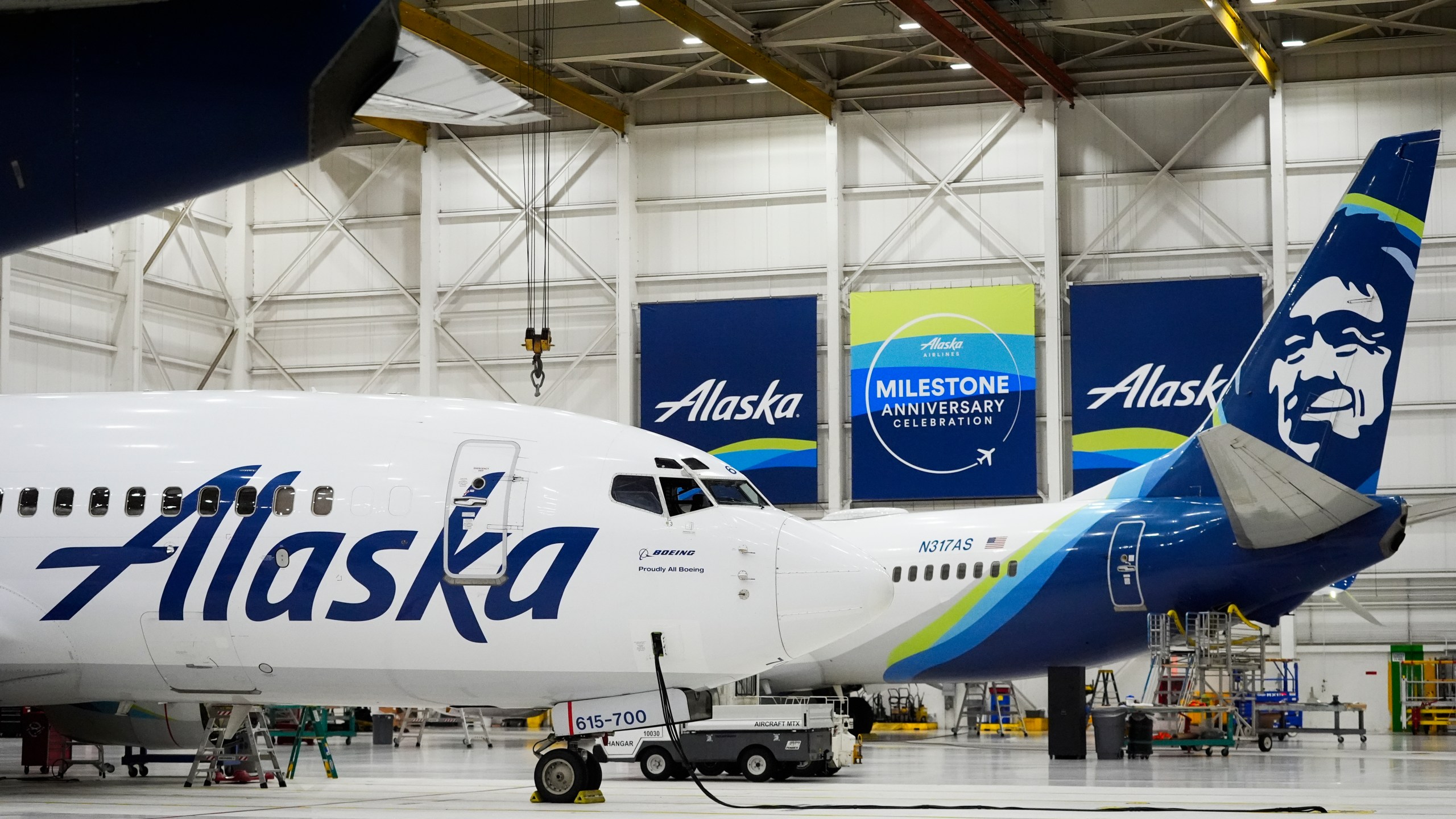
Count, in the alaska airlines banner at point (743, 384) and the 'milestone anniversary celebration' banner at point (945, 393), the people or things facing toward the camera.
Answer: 2

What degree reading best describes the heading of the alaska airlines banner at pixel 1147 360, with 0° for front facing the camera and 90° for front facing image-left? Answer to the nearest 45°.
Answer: approximately 0°

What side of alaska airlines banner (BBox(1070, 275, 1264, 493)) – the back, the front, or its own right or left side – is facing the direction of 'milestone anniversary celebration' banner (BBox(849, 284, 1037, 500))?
right

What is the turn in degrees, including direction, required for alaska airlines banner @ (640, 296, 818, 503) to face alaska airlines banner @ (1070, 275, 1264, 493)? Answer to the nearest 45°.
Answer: approximately 90° to its left

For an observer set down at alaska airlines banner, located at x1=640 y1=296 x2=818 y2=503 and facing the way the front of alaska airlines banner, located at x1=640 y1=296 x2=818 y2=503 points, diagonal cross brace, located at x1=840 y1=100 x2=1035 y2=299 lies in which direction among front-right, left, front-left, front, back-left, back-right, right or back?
left

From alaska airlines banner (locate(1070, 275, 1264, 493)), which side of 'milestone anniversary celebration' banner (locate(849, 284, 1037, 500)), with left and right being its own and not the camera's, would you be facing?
left

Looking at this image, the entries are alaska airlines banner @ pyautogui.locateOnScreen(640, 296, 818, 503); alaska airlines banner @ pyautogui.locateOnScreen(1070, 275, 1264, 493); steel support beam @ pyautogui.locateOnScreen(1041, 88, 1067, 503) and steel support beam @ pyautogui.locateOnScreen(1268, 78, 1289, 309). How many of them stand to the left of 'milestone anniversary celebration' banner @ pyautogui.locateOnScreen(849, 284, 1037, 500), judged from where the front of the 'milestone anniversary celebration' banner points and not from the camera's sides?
3

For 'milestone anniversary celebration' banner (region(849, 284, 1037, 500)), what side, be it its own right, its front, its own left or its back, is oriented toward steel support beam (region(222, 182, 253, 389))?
right

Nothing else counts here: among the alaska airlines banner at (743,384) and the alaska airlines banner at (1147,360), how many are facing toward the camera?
2

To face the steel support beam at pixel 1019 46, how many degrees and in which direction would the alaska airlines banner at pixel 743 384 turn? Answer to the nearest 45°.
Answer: approximately 45° to its left
